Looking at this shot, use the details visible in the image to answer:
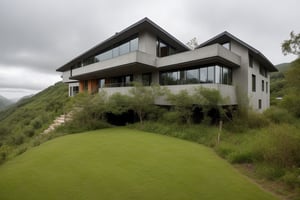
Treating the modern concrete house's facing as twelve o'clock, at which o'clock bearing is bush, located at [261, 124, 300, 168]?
The bush is roughly at 10 o'clock from the modern concrete house.

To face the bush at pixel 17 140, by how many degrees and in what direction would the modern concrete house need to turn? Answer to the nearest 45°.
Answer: approximately 45° to its right

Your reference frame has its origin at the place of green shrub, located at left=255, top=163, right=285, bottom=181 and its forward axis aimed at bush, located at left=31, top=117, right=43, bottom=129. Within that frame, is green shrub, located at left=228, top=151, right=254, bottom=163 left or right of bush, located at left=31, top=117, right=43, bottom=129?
right

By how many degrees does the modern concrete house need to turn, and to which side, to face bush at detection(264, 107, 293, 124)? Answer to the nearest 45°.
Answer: approximately 135° to its left

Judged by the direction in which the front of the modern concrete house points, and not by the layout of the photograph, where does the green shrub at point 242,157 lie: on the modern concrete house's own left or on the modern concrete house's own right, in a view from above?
on the modern concrete house's own left

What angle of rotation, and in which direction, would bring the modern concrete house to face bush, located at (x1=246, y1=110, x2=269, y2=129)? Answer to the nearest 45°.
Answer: approximately 90° to its left

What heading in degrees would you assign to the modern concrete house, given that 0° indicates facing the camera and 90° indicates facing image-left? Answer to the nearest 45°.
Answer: approximately 45°
